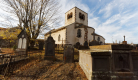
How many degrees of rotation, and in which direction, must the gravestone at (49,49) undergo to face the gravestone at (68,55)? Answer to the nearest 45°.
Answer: approximately 45° to its left

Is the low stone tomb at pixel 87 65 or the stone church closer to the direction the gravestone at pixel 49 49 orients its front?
the low stone tomb

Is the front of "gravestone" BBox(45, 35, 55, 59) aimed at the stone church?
no

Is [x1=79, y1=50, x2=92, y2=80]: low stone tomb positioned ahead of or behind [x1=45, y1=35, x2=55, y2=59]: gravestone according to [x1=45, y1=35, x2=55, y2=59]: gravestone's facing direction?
ahead

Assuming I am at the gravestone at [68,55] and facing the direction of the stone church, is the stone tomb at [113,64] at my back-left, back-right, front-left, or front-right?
back-right

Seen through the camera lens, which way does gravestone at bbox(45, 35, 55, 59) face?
facing the viewer
